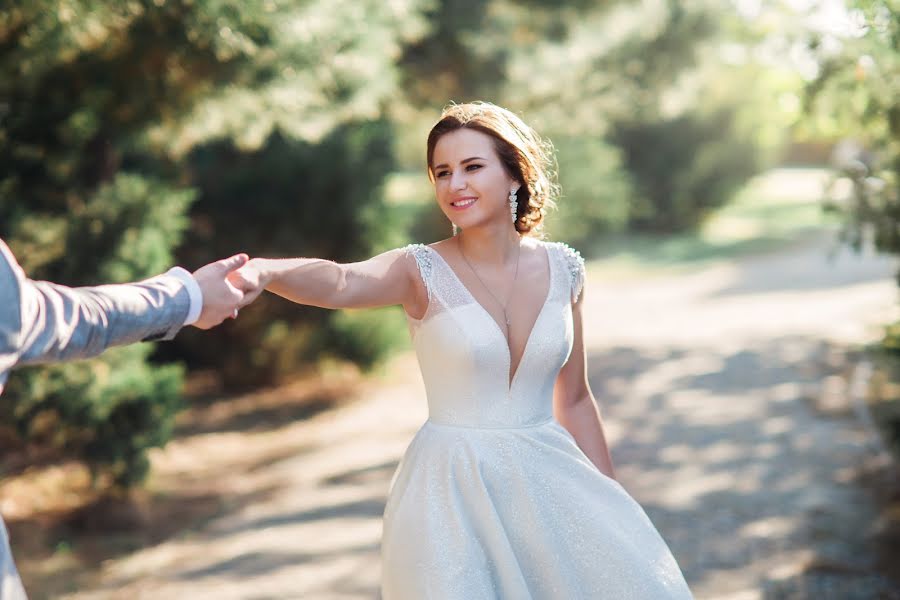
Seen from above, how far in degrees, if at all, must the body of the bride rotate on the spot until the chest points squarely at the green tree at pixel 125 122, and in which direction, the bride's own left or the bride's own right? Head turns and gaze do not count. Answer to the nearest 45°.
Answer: approximately 135° to the bride's own right

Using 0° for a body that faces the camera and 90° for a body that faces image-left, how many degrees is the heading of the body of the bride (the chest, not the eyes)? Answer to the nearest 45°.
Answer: approximately 0°
